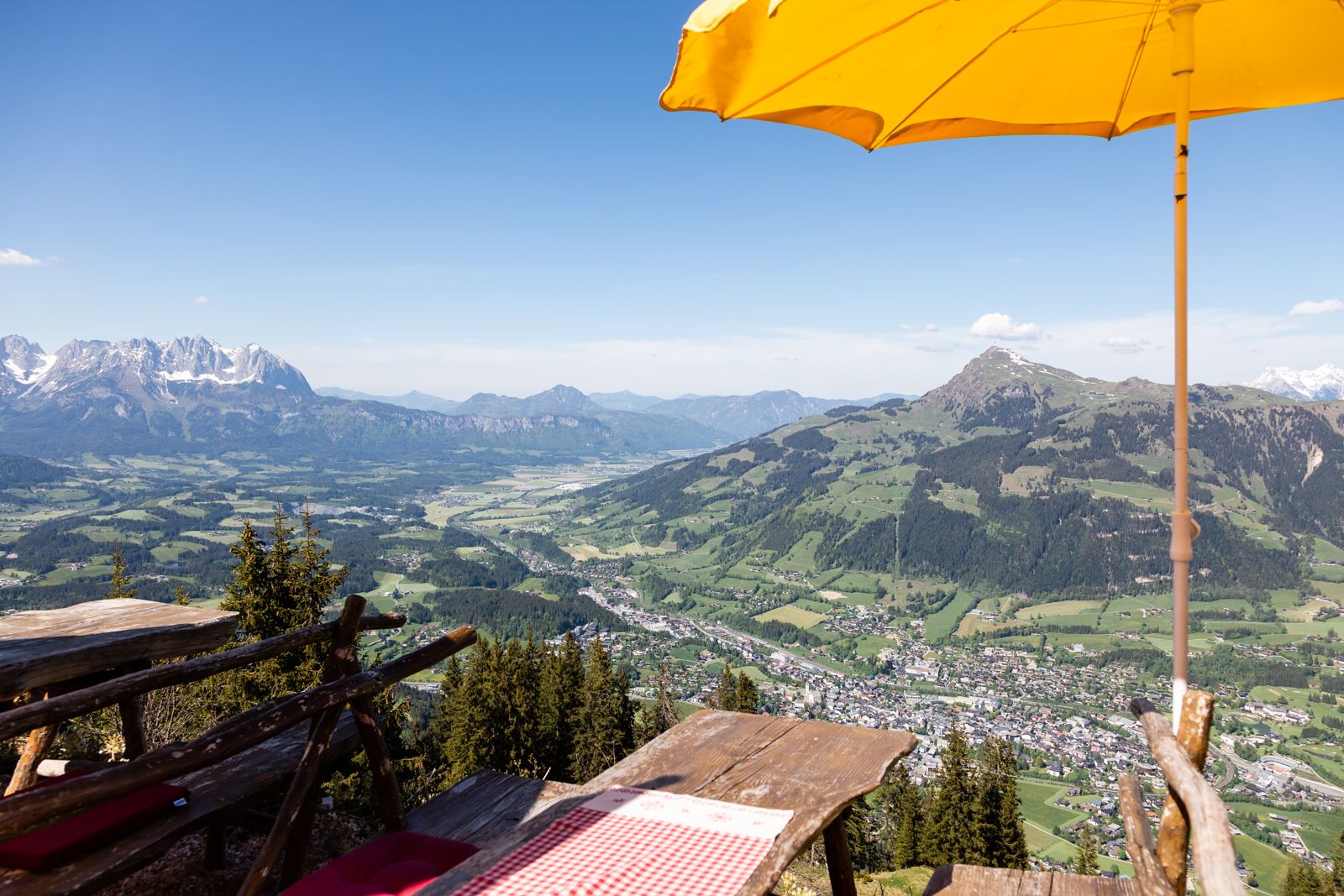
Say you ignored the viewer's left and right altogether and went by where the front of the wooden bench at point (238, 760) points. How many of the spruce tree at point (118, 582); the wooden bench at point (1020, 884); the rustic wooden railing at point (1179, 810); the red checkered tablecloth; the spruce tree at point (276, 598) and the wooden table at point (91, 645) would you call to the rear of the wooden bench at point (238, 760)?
3
